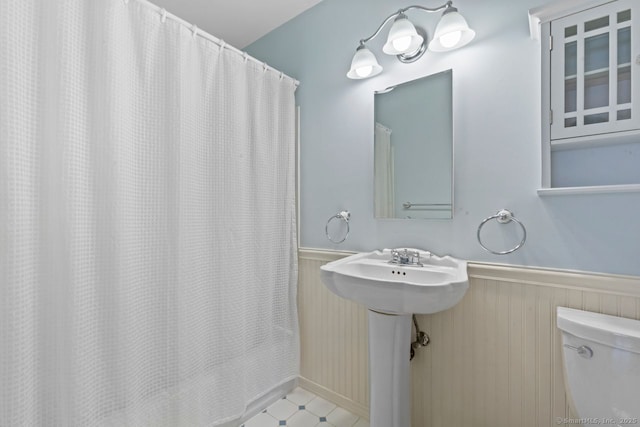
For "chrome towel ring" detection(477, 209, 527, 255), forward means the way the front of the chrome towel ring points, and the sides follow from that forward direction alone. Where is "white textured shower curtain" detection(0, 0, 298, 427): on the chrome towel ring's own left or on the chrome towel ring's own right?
on the chrome towel ring's own right

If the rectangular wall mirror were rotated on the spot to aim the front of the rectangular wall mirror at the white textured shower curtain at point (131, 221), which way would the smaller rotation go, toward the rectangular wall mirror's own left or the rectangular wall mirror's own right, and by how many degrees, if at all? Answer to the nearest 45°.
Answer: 0° — it already faces it

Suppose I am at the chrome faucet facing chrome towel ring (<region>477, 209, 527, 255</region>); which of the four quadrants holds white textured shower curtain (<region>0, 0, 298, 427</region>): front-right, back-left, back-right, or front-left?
back-right

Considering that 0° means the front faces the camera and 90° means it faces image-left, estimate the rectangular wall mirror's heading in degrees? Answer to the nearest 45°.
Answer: approximately 45°

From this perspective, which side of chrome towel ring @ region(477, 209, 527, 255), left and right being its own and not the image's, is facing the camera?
front

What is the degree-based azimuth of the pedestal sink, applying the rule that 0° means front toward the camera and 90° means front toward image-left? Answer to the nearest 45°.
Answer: approximately 45°
